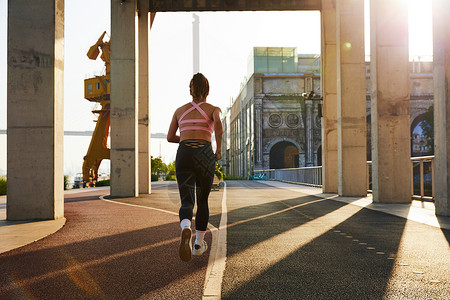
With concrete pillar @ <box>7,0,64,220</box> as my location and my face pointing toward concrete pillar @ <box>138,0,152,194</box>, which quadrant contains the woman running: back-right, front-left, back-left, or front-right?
back-right

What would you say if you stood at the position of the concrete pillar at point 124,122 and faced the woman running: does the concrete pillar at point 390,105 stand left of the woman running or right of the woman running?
left

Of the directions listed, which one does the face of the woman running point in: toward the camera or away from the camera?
away from the camera

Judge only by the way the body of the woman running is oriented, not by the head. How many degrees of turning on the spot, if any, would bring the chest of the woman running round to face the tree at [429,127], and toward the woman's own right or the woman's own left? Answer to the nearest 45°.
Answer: approximately 45° to the woman's own right

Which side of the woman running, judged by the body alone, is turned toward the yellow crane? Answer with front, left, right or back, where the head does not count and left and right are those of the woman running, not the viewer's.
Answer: front

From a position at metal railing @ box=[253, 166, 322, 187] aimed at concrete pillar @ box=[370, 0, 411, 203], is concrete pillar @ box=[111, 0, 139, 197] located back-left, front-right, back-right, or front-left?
front-right

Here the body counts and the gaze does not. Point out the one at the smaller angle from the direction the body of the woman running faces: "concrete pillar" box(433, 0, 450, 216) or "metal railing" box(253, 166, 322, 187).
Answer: the metal railing

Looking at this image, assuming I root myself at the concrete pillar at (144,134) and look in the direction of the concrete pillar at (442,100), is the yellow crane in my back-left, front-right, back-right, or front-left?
back-left

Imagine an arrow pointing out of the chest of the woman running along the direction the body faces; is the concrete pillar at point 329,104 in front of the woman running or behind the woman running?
in front

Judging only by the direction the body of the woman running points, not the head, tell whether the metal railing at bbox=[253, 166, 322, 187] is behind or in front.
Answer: in front

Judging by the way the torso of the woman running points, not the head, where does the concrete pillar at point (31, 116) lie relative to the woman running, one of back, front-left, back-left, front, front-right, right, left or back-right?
front-left

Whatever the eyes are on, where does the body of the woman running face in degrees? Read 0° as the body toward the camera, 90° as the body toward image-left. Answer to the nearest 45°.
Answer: approximately 180°
